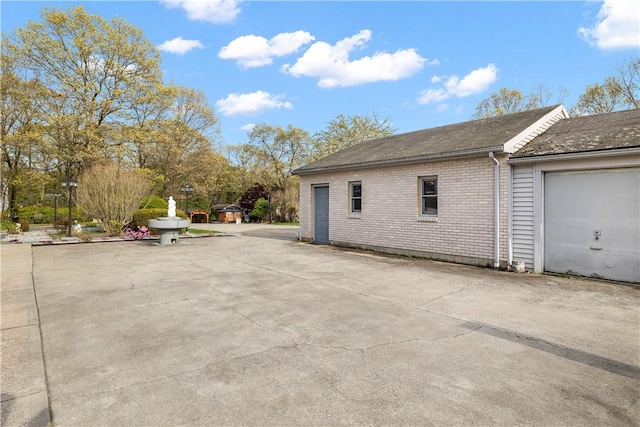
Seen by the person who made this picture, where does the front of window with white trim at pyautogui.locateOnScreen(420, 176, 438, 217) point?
facing the viewer and to the left of the viewer

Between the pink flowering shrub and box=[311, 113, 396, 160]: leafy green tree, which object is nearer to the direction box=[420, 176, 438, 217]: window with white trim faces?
the pink flowering shrub

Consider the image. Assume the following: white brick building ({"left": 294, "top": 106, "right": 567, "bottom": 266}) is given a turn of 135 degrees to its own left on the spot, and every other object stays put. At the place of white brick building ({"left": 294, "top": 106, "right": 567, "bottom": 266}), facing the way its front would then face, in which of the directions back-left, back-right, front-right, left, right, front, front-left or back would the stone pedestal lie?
back

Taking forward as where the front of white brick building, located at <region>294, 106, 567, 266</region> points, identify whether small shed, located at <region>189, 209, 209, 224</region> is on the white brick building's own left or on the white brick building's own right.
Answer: on the white brick building's own right

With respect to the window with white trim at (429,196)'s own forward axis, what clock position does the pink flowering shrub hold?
The pink flowering shrub is roughly at 2 o'clock from the window with white trim.

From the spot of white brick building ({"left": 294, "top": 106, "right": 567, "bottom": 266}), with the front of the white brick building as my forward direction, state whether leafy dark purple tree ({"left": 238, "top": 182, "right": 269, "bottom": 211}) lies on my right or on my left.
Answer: on my right

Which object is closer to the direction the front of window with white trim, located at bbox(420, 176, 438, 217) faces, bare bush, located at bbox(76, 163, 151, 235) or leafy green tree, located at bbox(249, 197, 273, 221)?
the bare bush

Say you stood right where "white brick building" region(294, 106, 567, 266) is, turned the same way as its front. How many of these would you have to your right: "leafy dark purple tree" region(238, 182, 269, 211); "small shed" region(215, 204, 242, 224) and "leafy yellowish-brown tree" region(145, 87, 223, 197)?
3

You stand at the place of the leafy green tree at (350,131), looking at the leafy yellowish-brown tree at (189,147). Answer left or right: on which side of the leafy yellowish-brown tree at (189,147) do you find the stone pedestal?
left

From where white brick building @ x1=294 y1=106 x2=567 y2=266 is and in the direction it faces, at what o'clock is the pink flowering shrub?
The pink flowering shrub is roughly at 2 o'clock from the white brick building.

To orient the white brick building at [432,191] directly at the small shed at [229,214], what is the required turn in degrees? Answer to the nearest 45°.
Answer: approximately 90° to its right

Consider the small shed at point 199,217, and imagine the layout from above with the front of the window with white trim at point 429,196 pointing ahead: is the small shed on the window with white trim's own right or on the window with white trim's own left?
on the window with white trim's own right
